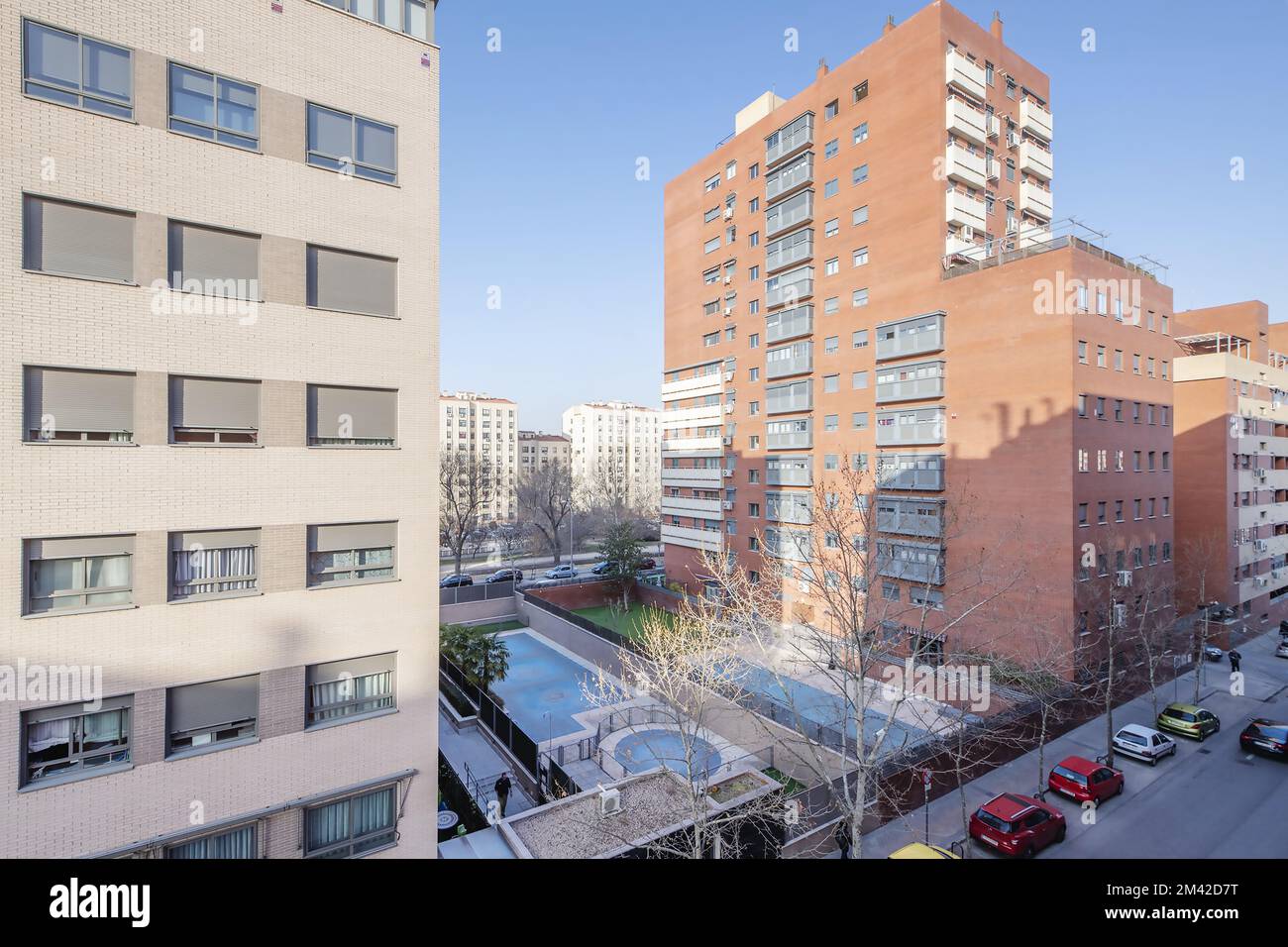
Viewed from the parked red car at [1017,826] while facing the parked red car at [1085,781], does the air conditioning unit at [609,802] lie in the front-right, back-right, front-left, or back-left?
back-left

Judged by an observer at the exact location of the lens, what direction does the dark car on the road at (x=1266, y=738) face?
facing away from the viewer and to the right of the viewer
